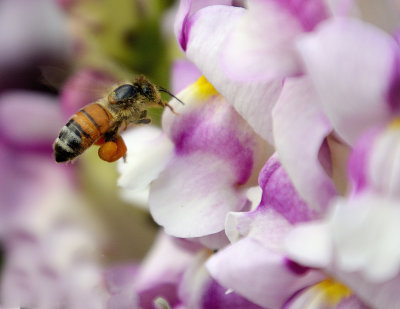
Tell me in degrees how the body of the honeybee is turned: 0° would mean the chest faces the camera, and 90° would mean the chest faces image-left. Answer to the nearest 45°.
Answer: approximately 270°
